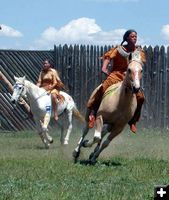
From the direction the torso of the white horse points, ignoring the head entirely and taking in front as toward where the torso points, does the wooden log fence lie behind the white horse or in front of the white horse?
behind

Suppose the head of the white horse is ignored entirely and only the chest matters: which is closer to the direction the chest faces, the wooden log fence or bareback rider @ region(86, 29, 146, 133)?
the bareback rider

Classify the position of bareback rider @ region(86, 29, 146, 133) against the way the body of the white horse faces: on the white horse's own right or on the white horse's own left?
on the white horse's own left

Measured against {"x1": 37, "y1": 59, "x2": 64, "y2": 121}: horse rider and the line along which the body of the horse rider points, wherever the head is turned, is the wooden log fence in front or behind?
behind

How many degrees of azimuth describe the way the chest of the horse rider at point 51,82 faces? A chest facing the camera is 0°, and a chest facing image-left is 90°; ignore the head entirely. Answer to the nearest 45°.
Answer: approximately 45°

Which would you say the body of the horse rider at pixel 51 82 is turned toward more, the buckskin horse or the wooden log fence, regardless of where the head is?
the buckskin horse
